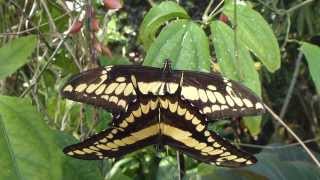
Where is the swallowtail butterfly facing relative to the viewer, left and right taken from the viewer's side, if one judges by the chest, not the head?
facing away from the viewer
